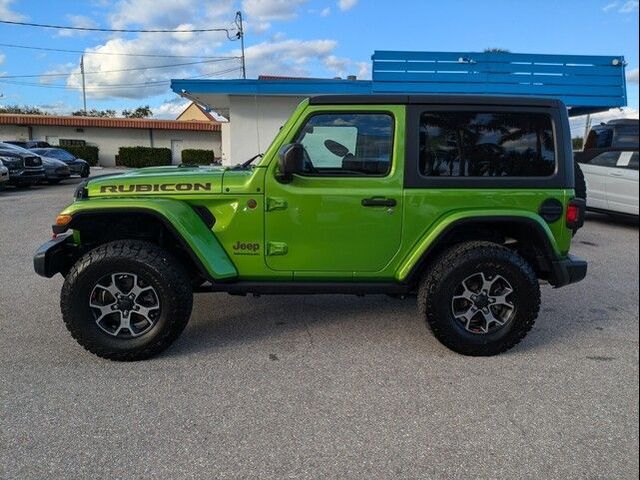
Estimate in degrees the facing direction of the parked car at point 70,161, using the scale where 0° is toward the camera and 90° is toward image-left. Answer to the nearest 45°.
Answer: approximately 315°

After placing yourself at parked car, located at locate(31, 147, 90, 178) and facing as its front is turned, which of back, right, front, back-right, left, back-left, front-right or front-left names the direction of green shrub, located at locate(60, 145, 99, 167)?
back-left

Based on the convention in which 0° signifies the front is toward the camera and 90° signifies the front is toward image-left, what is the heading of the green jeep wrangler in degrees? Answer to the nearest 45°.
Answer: approximately 90°

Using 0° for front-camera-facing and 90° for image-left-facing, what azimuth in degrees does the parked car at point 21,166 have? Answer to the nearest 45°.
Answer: approximately 315°

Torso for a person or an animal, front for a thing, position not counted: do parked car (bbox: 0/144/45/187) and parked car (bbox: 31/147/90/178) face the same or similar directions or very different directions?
same or similar directions

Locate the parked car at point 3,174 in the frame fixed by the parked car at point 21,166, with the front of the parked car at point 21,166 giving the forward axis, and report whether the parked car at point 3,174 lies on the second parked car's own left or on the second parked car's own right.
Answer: on the second parked car's own right
